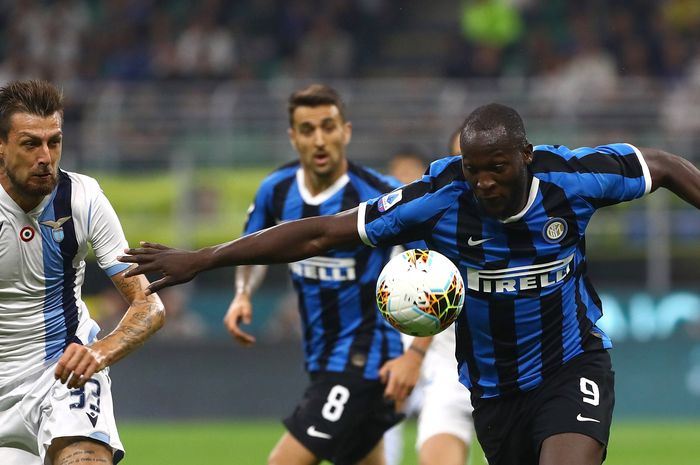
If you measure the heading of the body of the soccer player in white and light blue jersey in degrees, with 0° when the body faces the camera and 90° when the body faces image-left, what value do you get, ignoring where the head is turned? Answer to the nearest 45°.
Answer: approximately 0°

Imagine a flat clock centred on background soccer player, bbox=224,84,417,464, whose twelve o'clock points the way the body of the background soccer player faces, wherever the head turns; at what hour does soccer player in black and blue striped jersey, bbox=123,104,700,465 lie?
The soccer player in black and blue striped jersey is roughly at 11 o'clock from the background soccer player.

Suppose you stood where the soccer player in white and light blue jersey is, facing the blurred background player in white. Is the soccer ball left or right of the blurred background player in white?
right

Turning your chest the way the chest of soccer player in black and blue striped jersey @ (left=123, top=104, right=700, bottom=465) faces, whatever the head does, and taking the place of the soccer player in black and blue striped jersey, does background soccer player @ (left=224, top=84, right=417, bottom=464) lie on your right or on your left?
on your right

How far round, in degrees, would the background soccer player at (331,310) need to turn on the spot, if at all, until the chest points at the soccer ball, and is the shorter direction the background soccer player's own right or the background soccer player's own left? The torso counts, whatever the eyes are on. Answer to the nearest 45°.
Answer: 0° — they already face it

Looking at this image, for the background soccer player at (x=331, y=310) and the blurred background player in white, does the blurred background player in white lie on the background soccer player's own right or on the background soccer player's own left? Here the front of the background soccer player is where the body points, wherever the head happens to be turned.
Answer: on the background soccer player's own left

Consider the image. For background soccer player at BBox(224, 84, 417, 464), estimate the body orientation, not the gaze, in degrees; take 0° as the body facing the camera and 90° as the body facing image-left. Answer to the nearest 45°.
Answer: approximately 0°
